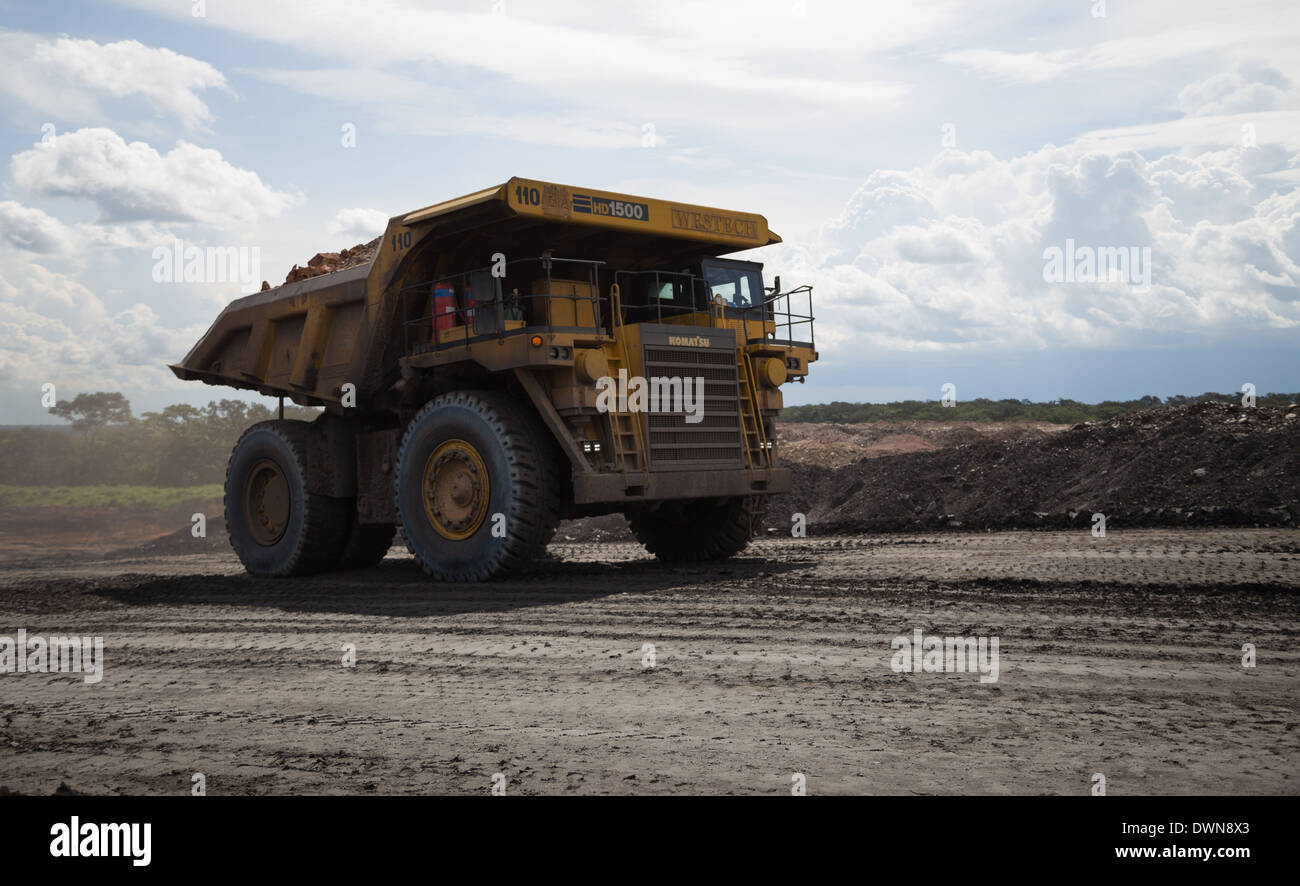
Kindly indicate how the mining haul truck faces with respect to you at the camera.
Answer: facing the viewer and to the right of the viewer

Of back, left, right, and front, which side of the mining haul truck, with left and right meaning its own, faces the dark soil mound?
left
